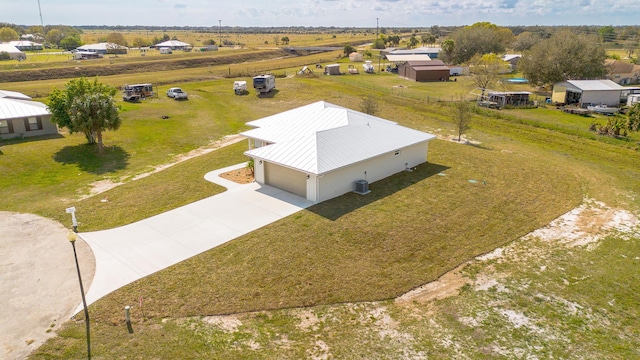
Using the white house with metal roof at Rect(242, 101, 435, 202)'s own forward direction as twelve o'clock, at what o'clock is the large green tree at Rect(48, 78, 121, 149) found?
The large green tree is roughly at 2 o'clock from the white house with metal roof.

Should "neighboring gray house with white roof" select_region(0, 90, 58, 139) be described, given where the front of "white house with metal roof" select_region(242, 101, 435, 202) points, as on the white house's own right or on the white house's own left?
on the white house's own right

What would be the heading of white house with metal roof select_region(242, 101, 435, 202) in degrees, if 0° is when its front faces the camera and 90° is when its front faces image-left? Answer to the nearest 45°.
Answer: approximately 45°
